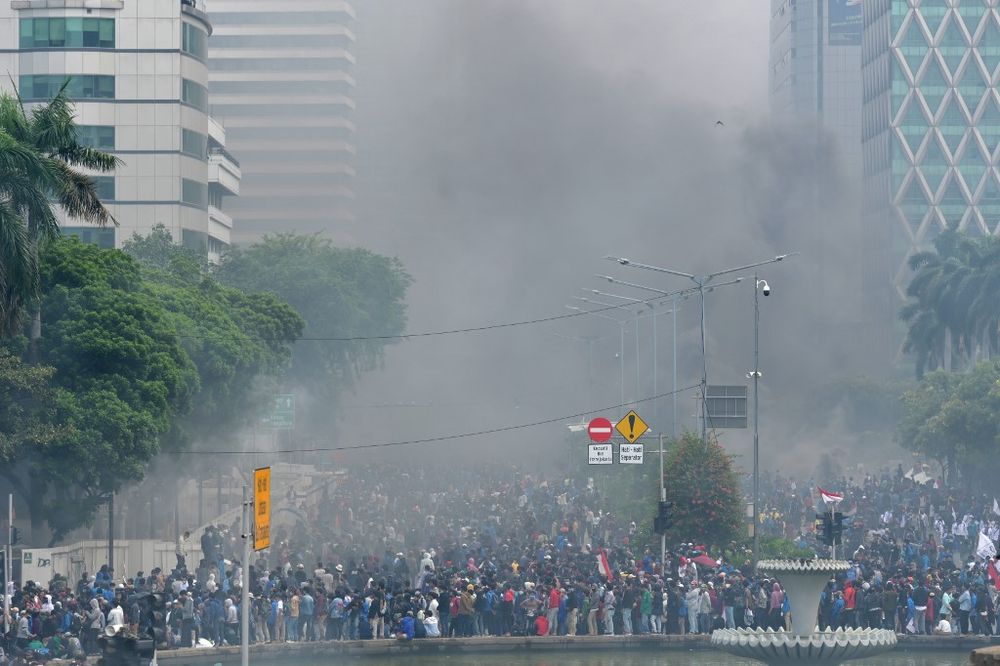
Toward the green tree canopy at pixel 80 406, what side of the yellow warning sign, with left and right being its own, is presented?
right

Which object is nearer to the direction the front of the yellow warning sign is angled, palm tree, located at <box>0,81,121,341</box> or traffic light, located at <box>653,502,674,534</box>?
the traffic light

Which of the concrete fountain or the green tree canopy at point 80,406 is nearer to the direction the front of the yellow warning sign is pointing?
the concrete fountain

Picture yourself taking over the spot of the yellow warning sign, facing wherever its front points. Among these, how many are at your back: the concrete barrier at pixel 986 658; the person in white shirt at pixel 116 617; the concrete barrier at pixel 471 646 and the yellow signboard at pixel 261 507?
0

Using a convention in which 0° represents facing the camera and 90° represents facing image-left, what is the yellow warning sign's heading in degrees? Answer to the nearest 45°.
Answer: approximately 0°

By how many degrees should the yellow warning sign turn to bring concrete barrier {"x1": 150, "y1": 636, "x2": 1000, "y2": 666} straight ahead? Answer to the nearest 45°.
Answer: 0° — it already faces it

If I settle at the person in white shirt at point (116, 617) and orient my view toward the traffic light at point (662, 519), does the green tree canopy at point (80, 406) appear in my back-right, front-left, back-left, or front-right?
front-left

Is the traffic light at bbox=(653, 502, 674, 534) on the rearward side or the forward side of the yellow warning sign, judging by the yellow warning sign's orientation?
on the forward side

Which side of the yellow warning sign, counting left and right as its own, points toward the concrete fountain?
front

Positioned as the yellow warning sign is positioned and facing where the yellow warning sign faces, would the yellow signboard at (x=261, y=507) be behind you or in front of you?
in front

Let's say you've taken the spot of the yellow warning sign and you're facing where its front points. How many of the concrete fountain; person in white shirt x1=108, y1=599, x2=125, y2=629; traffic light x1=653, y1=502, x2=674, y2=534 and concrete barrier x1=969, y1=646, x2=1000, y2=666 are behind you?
0

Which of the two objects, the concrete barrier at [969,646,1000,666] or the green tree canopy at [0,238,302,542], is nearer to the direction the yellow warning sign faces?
the concrete barrier

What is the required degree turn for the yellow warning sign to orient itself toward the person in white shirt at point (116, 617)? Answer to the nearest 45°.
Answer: approximately 45° to its right

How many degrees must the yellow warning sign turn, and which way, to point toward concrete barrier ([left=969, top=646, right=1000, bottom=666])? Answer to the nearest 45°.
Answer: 0° — it already faces it

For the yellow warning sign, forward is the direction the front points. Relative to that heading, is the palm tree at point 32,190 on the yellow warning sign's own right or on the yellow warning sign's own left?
on the yellow warning sign's own right

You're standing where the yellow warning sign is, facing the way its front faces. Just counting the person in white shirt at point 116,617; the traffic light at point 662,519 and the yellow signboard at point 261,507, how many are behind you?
0
